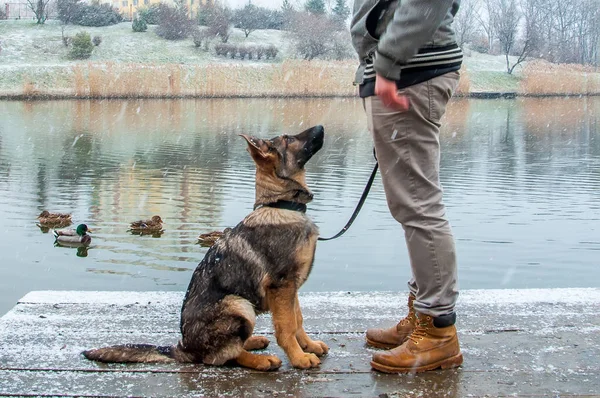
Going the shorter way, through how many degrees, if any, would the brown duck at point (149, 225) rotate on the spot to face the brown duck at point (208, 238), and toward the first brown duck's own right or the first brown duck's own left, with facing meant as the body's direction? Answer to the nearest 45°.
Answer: approximately 45° to the first brown duck's own right

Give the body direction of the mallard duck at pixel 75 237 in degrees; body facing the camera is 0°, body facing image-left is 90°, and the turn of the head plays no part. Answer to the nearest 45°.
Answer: approximately 270°

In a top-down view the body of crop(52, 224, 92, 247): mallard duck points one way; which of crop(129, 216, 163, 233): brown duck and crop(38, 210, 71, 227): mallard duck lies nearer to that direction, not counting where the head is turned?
the brown duck

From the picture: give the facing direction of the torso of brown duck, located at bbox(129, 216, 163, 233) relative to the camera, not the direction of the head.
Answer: to the viewer's right

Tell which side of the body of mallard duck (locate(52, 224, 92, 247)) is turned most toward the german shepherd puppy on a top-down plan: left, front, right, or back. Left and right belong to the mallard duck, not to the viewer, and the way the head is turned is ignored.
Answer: right

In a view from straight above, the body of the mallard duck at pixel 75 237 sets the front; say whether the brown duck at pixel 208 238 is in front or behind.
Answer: in front

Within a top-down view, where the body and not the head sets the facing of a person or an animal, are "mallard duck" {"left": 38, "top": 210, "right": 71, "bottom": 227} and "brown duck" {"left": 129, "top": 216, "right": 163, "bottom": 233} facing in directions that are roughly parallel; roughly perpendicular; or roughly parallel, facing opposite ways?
roughly parallel, facing opposite ways

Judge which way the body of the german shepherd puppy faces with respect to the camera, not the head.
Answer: to the viewer's right
